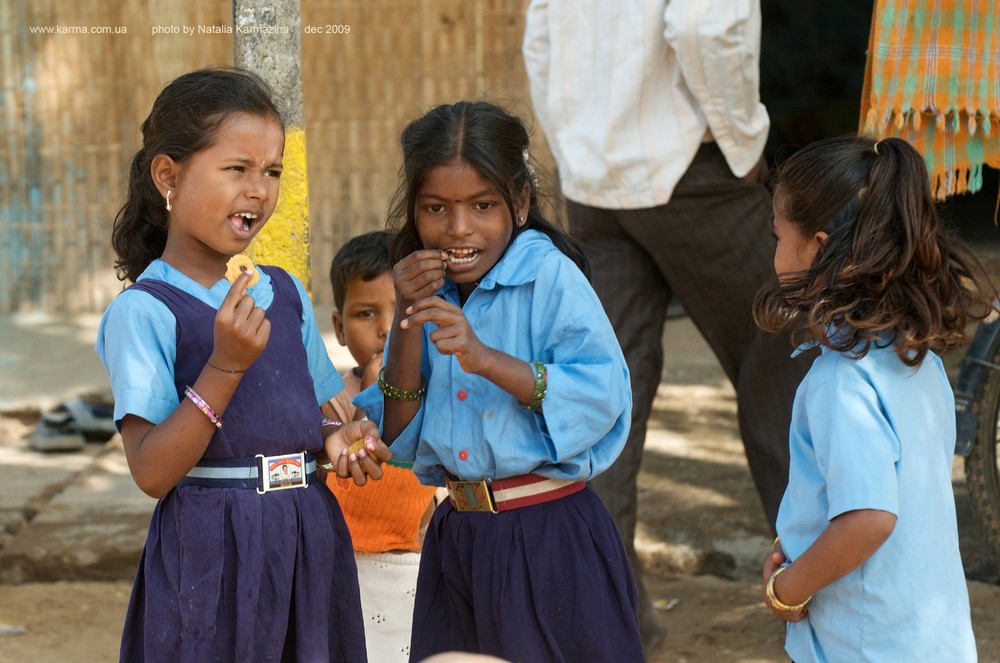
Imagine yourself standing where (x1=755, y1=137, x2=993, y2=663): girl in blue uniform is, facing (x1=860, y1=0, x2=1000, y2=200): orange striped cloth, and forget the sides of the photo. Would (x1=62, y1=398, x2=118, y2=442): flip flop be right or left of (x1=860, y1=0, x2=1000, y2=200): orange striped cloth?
left

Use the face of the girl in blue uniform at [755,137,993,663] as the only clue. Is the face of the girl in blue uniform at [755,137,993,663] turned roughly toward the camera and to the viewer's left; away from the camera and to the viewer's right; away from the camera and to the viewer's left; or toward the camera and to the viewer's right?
away from the camera and to the viewer's left

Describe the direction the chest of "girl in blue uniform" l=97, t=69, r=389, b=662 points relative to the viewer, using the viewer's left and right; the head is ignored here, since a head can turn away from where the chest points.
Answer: facing the viewer and to the right of the viewer

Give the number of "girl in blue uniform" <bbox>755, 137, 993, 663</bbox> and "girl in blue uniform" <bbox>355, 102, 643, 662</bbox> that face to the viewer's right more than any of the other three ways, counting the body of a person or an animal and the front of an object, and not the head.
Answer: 0

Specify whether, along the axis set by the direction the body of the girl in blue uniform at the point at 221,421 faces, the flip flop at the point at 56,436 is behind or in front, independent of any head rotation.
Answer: behind

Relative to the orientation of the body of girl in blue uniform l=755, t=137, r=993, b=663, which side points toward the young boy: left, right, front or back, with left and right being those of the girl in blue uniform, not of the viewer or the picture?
front

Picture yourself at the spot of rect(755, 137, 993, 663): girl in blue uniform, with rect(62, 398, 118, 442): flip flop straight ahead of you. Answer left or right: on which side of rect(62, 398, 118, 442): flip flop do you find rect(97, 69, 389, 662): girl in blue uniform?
left

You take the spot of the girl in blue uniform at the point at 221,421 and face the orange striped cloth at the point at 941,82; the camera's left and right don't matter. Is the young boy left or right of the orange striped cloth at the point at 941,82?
left

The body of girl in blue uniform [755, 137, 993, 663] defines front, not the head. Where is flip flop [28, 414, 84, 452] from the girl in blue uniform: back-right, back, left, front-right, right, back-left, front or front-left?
front

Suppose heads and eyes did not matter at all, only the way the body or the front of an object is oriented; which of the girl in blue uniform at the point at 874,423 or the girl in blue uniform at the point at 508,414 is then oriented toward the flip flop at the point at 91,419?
the girl in blue uniform at the point at 874,423

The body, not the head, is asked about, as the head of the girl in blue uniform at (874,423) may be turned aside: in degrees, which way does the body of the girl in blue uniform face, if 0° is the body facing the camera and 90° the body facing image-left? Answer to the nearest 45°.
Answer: approximately 135°

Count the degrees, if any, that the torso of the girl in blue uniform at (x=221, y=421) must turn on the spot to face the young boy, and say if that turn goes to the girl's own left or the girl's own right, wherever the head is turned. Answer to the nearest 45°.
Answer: approximately 90° to the girl's own left

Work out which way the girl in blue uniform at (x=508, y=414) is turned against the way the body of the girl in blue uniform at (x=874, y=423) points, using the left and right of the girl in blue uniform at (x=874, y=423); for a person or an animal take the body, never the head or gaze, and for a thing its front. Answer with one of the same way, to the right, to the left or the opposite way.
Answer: to the left

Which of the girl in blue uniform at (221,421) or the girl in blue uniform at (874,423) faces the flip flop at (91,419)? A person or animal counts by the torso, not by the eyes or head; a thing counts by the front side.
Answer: the girl in blue uniform at (874,423)

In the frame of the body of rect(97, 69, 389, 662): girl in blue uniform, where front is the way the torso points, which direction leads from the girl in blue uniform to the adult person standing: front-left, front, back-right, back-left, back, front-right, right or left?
left

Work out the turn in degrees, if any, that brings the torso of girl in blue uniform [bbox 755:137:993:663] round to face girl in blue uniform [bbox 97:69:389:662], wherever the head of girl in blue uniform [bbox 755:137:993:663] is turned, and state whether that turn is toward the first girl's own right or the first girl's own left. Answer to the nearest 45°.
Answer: approximately 45° to the first girl's own left

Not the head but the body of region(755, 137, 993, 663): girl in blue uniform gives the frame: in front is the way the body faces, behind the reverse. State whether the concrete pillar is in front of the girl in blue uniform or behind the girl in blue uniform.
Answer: in front
